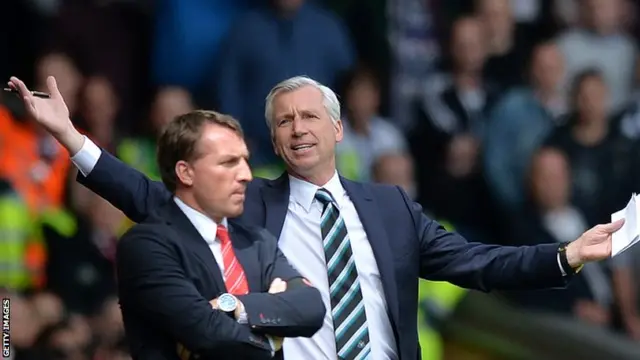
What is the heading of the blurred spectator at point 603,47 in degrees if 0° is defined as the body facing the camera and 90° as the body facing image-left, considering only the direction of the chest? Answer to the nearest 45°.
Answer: approximately 0°

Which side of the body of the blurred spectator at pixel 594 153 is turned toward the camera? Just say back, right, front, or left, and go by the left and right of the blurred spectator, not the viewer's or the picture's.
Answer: front

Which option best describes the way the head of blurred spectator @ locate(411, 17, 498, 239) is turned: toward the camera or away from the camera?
toward the camera

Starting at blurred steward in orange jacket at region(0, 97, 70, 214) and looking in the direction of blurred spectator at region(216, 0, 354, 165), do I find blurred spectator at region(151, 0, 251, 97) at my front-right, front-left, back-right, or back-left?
front-left

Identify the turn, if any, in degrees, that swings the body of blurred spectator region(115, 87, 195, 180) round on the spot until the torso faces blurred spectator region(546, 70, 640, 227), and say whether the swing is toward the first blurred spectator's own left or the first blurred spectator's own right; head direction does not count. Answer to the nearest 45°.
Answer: approximately 90° to the first blurred spectator's own left

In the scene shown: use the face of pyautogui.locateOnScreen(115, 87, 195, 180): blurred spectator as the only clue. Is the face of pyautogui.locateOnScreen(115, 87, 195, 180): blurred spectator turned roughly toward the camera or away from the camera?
toward the camera

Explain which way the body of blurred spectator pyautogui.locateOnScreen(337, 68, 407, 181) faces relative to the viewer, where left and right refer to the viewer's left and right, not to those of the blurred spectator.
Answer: facing the viewer

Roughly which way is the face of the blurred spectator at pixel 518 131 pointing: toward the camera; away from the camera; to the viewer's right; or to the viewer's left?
toward the camera

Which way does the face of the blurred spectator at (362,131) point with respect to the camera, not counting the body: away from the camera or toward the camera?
toward the camera

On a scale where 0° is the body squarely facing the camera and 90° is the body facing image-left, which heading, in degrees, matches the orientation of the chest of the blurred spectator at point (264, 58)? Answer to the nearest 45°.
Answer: approximately 0°
